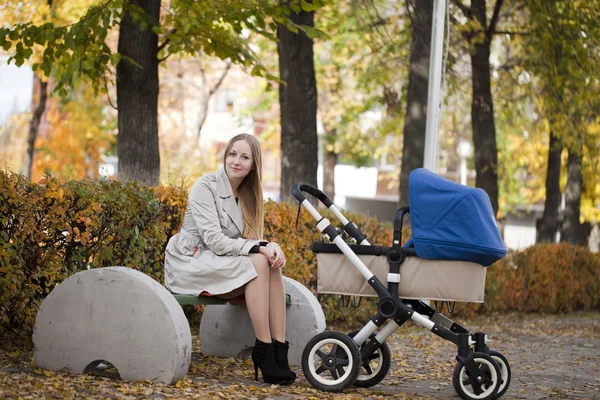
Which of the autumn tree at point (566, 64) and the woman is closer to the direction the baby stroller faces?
the autumn tree

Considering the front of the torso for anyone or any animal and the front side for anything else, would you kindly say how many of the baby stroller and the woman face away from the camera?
0

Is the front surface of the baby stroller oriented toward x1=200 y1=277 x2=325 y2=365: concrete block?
no

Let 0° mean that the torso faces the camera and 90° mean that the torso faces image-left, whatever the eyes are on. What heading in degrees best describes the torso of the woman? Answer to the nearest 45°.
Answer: approximately 315°

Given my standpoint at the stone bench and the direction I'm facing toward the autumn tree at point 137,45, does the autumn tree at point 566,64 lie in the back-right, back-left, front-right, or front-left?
front-right

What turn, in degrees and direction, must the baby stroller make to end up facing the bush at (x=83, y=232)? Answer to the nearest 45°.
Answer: approximately 180°

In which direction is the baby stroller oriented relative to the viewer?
to the viewer's right

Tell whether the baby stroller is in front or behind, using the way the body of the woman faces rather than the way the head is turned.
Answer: in front

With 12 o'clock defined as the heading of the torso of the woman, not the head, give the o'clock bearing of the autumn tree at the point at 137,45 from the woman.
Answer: The autumn tree is roughly at 7 o'clock from the woman.

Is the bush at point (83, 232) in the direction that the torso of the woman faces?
no

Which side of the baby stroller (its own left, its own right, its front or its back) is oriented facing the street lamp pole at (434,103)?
left
